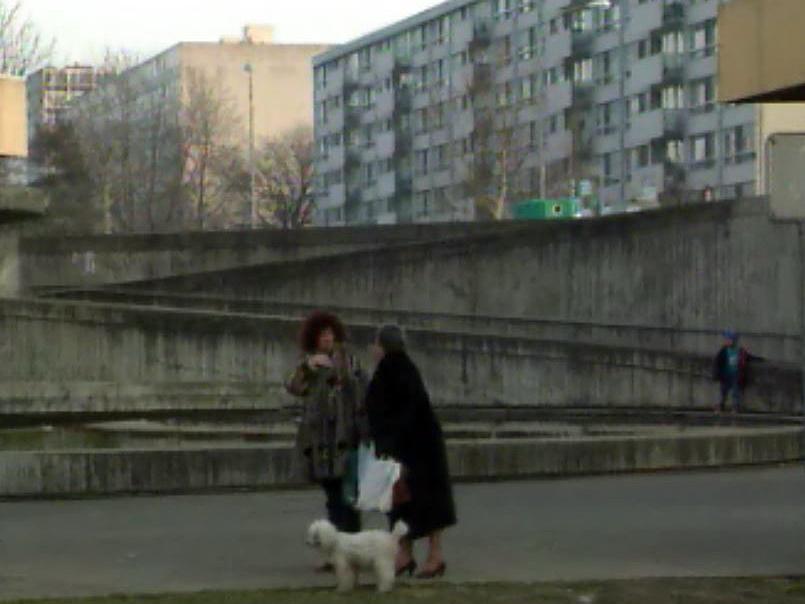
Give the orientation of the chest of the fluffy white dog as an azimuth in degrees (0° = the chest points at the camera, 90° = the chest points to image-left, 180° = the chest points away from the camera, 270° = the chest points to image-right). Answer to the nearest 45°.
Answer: approximately 90°

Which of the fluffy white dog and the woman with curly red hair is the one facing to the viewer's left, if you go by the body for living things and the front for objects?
the fluffy white dog

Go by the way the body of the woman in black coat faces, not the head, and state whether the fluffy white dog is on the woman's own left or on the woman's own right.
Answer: on the woman's own left

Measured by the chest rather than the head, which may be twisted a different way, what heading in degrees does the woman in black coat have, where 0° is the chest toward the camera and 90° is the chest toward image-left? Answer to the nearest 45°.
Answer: approximately 90°

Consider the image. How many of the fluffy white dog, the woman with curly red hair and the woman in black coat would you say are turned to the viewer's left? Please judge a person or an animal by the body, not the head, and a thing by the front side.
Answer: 2

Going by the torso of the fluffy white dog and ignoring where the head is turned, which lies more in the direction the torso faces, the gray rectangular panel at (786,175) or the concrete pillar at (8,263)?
the concrete pillar

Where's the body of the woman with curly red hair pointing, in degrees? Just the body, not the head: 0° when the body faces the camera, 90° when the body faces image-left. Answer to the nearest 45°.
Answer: approximately 315°

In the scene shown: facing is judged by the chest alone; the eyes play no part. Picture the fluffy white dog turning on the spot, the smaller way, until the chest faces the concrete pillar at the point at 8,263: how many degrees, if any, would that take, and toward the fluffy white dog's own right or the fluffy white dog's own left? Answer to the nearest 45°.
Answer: approximately 90° to the fluffy white dog's own right
